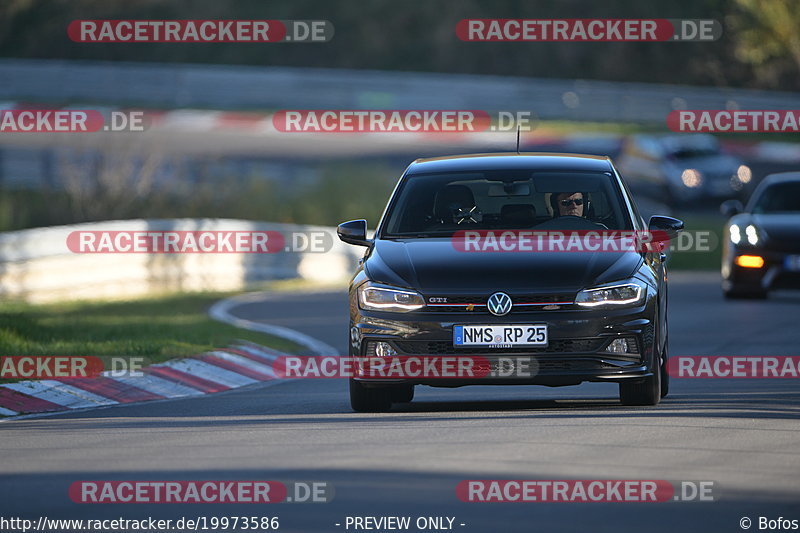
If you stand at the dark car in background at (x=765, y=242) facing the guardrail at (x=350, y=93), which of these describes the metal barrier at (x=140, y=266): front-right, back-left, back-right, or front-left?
front-left

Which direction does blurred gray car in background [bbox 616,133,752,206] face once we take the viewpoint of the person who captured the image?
facing the viewer and to the right of the viewer

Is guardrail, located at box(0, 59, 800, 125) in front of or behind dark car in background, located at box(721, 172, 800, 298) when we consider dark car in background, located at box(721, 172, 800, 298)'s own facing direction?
behind

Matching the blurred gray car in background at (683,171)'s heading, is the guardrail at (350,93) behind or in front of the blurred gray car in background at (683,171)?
behind

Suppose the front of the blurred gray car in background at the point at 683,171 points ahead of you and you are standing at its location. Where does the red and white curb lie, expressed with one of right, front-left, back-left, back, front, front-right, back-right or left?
front-right

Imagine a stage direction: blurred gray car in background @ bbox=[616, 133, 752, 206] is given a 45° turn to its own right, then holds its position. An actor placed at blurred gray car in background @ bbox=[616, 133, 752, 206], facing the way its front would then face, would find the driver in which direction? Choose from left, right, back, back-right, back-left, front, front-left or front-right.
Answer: front

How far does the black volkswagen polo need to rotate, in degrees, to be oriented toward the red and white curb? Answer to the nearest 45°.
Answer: approximately 135° to its right

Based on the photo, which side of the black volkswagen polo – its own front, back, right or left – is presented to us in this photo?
front

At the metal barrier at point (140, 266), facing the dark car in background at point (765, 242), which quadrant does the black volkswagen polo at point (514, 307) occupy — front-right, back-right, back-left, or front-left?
front-right

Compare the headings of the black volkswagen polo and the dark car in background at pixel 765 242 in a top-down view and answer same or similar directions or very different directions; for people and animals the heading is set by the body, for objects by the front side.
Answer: same or similar directions

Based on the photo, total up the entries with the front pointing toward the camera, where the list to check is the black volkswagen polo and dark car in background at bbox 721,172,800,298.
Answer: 2

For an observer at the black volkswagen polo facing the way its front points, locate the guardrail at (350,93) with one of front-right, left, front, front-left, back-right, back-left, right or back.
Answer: back

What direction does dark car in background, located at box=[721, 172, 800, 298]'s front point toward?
toward the camera

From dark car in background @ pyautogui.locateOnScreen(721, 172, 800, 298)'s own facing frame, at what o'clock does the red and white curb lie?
The red and white curb is roughly at 1 o'clock from the dark car in background.
